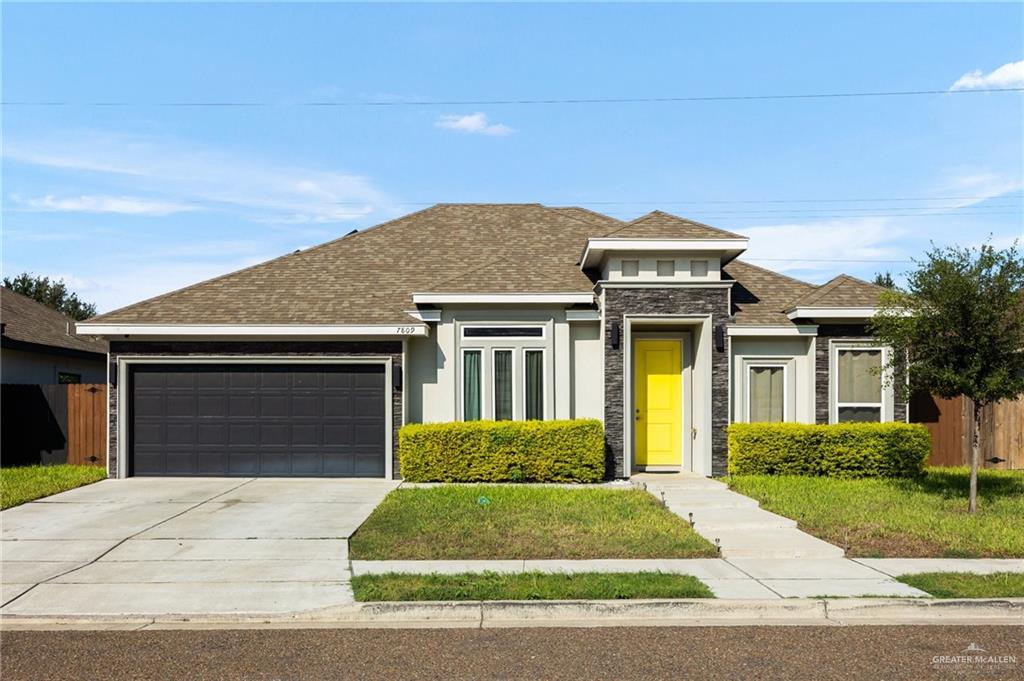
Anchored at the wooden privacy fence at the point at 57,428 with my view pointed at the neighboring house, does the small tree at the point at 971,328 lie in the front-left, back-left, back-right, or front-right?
back-right

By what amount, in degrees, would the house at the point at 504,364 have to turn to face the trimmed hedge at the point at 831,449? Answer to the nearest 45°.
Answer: approximately 90° to its left

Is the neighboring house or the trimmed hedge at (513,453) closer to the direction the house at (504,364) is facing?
the trimmed hedge

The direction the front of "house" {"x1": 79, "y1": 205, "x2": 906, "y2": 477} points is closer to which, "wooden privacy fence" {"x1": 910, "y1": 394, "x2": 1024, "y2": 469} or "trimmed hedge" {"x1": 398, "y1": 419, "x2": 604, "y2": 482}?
the trimmed hedge

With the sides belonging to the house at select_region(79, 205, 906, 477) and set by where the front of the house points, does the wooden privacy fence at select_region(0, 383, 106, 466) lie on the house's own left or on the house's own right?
on the house's own right

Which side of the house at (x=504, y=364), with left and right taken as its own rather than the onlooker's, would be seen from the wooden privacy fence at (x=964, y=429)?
left

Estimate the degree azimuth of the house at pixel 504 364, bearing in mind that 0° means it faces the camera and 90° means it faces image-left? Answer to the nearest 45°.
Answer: approximately 0°

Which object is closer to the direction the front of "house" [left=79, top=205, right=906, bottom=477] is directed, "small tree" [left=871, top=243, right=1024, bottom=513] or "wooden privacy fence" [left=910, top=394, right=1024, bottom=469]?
the small tree

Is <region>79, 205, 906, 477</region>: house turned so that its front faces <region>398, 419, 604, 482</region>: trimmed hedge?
yes
